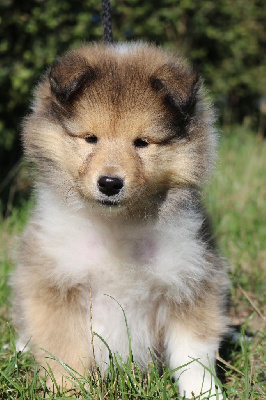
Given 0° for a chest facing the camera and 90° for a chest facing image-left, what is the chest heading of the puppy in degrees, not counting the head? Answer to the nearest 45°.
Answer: approximately 0°
